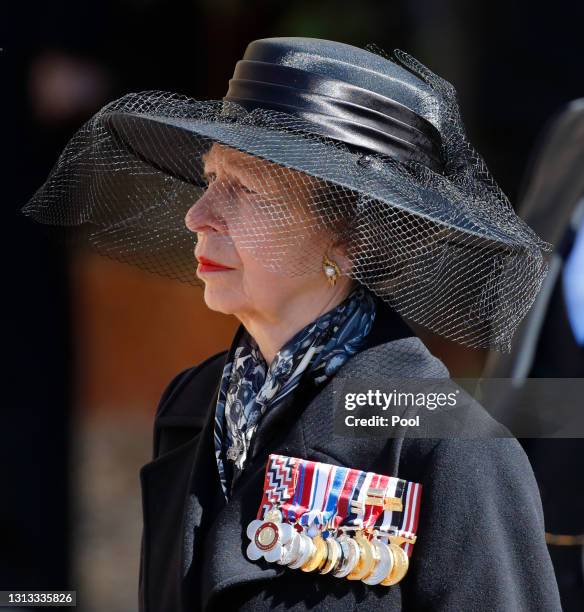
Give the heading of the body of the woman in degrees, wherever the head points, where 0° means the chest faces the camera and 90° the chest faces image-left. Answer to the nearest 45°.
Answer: approximately 45°

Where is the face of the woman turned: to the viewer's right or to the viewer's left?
to the viewer's left
